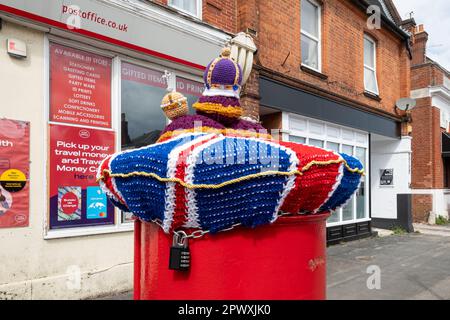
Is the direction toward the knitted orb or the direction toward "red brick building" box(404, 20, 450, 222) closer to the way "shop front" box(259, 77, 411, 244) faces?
the knitted orb

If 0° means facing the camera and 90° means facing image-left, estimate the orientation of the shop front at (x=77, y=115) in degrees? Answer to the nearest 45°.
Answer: approximately 315°

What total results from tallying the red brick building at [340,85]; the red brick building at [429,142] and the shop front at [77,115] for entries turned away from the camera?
0

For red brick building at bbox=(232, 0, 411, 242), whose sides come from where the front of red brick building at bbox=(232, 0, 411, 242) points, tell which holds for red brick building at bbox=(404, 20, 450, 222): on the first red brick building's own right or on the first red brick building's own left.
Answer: on the first red brick building's own left

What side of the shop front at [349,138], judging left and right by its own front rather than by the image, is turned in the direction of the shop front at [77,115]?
right

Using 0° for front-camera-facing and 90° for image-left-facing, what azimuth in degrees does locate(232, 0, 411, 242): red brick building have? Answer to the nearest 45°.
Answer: approximately 315°

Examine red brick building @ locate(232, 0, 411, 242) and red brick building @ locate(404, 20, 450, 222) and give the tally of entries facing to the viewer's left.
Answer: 0

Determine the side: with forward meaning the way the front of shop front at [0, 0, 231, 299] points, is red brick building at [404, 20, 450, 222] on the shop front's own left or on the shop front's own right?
on the shop front's own left

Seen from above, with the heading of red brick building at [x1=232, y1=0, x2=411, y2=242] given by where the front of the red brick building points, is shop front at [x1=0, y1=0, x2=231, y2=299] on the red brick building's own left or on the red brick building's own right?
on the red brick building's own right

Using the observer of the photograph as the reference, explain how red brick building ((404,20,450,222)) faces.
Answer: facing the viewer and to the right of the viewer
